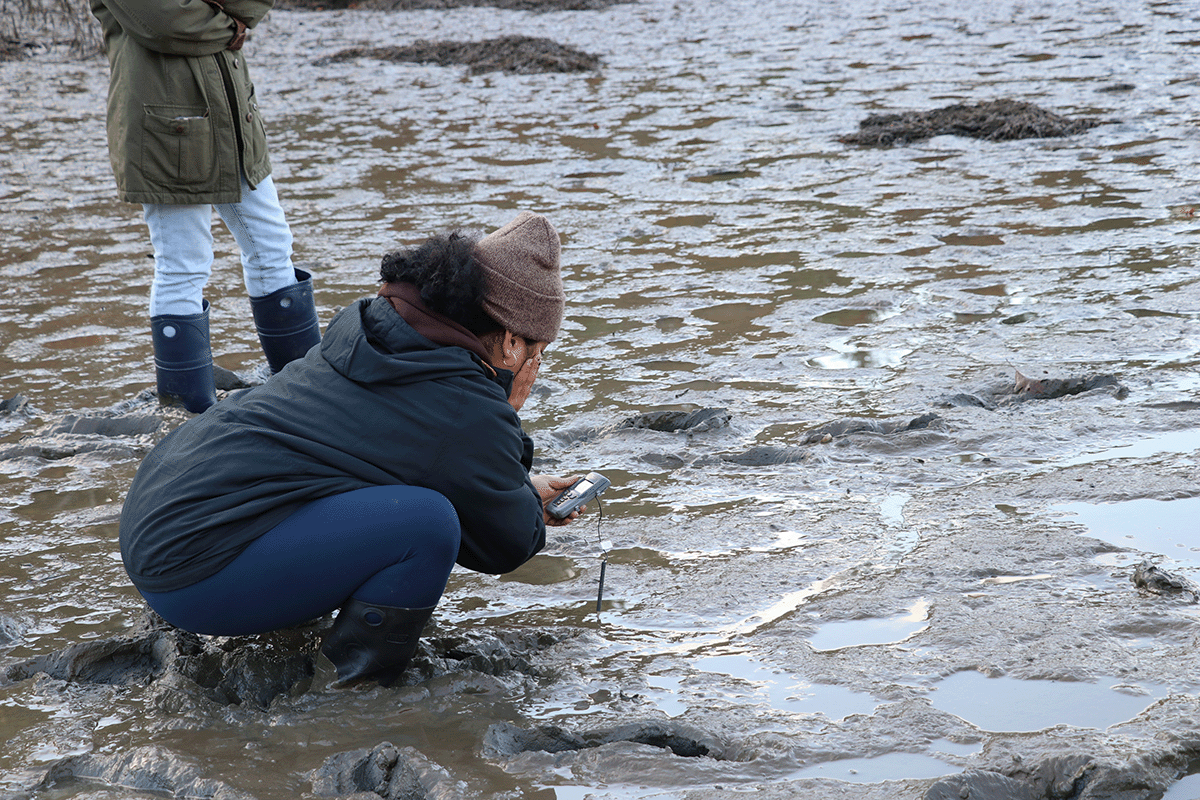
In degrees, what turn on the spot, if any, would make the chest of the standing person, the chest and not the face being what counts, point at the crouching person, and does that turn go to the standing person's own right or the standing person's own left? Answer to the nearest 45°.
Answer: approximately 45° to the standing person's own right

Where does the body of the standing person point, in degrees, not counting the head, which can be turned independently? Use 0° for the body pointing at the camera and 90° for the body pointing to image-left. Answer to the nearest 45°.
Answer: approximately 315°
